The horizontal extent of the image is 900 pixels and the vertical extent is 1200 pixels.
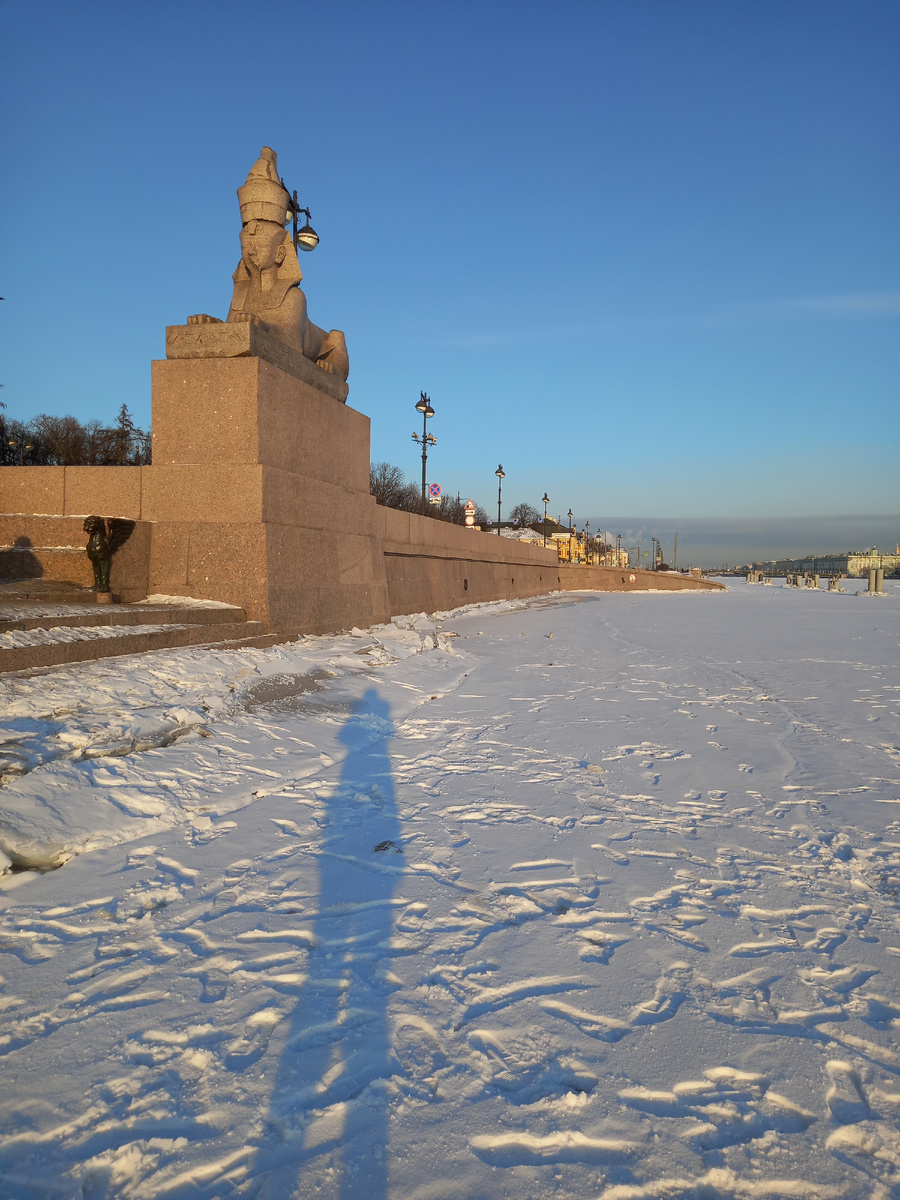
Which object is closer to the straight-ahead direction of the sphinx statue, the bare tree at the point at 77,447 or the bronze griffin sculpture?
the bronze griffin sculpture

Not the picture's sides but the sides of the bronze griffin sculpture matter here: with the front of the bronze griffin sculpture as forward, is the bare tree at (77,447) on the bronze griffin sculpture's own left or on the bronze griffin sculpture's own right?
on the bronze griffin sculpture's own right

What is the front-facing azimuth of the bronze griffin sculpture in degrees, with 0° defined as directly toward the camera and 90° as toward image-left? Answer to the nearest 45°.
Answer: approximately 45°
